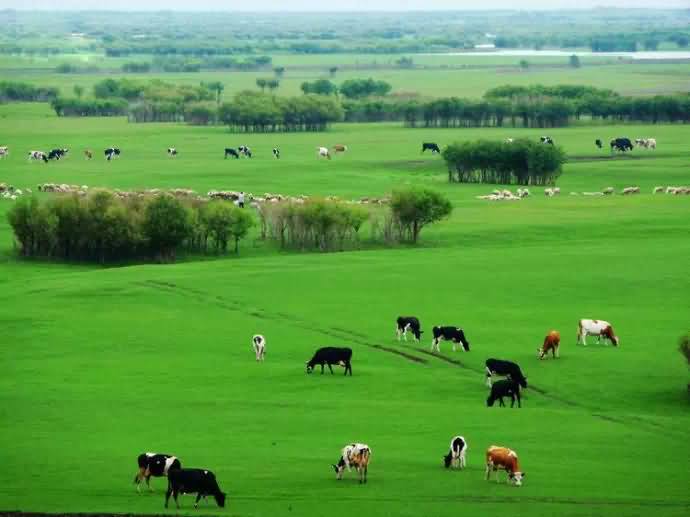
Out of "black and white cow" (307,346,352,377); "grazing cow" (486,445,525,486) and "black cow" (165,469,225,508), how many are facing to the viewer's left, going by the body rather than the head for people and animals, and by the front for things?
1

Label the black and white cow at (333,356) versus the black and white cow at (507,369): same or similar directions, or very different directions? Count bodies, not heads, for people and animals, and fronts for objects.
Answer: very different directions

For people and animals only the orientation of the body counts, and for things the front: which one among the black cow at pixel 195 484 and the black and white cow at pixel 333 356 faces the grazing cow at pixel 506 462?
the black cow

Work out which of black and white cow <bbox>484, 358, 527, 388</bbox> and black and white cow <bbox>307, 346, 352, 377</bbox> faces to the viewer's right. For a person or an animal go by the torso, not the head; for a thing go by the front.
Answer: black and white cow <bbox>484, 358, 527, 388</bbox>

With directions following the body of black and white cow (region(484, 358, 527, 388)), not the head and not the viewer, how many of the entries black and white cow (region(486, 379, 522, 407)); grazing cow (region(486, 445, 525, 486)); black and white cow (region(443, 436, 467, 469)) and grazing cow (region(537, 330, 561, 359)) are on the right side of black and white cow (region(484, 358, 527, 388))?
3

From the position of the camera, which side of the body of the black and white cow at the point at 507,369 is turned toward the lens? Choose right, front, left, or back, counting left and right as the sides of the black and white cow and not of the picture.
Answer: right

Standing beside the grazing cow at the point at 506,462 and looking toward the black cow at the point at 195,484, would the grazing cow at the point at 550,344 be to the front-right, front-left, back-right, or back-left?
back-right

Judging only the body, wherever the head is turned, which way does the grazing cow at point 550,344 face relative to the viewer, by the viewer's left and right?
facing the viewer and to the left of the viewer

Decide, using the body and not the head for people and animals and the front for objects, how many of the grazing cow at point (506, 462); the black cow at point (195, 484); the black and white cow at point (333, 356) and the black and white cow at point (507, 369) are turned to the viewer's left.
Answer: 1

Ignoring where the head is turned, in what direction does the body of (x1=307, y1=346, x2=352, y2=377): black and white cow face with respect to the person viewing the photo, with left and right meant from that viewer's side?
facing to the left of the viewer

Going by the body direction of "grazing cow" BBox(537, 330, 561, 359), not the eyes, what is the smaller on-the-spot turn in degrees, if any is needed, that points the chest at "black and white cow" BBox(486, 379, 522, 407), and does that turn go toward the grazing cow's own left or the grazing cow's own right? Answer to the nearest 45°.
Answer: approximately 45° to the grazing cow's own left

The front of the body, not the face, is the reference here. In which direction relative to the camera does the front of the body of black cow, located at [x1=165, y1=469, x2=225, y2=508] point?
to the viewer's right

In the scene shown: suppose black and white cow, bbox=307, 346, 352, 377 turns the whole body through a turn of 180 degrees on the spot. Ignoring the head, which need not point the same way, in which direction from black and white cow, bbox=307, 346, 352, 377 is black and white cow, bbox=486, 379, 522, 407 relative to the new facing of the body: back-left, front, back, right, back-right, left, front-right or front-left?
front-right

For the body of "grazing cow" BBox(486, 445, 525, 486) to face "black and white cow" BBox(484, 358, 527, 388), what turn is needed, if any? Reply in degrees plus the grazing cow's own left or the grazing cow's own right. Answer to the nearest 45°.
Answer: approximately 135° to the grazing cow's own left

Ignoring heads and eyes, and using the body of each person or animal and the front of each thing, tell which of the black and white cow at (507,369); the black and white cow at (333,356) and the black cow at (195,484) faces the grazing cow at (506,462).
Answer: the black cow

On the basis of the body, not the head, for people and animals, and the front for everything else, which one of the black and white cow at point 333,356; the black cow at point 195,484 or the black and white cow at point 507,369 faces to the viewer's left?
the black and white cow at point 333,356
